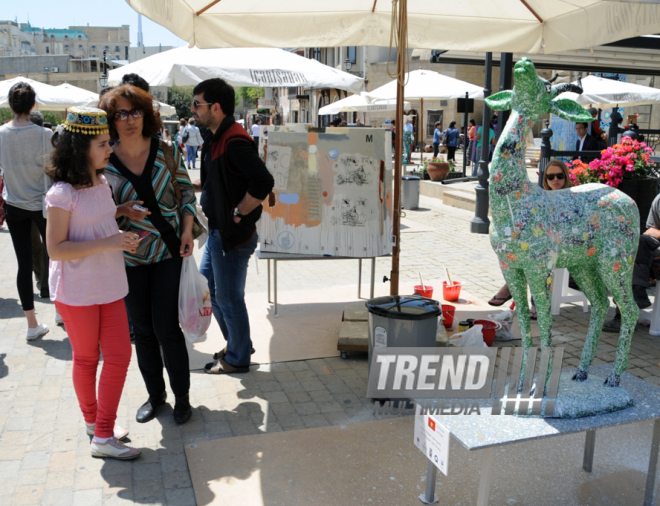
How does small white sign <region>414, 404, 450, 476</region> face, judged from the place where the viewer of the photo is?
facing the viewer and to the left of the viewer

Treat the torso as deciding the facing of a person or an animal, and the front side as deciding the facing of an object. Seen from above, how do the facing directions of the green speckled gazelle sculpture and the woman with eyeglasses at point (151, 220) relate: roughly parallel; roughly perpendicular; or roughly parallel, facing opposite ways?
roughly perpendicular

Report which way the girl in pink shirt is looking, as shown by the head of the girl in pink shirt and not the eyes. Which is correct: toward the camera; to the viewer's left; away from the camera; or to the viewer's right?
to the viewer's right

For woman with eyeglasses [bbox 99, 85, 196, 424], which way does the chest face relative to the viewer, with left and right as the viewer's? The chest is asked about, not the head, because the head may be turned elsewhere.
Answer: facing the viewer

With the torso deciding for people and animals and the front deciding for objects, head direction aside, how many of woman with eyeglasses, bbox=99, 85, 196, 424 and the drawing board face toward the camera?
2

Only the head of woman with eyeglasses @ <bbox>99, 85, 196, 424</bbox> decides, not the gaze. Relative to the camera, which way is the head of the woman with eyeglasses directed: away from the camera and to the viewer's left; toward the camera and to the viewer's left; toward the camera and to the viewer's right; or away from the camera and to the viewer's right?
toward the camera and to the viewer's left

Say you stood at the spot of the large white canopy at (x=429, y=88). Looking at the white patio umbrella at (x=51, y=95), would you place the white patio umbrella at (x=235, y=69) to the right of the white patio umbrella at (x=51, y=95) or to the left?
left

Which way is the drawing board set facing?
toward the camera

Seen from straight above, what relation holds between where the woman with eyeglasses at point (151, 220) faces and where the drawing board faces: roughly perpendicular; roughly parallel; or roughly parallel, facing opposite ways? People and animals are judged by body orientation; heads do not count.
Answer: roughly parallel

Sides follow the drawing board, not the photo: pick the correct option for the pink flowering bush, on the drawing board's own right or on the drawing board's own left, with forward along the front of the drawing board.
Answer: on the drawing board's own left

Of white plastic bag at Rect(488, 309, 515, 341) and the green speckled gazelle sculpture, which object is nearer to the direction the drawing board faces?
the green speckled gazelle sculpture

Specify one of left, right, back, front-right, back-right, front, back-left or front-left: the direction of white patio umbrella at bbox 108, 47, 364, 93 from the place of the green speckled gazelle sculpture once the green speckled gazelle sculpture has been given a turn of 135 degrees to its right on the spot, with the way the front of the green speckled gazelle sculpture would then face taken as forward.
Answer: front-left
